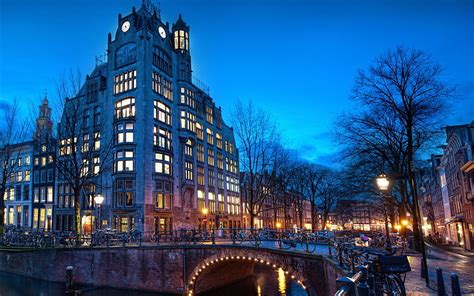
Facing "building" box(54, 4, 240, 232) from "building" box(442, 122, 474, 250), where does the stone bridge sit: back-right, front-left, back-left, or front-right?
front-left

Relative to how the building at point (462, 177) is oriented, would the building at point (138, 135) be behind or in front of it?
in front

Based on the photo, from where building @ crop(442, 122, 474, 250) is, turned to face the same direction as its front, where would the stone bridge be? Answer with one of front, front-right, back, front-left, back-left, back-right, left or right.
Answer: front
